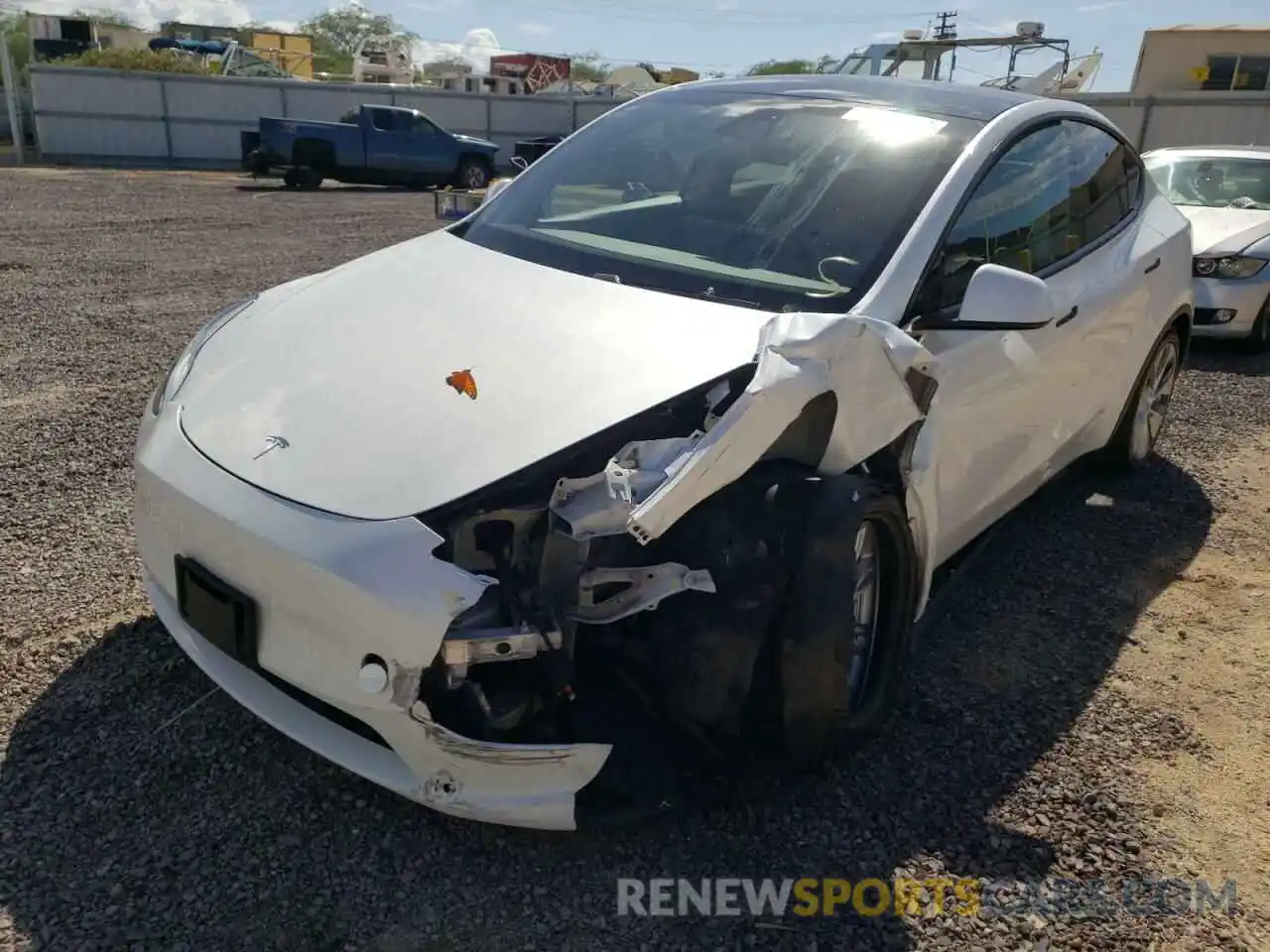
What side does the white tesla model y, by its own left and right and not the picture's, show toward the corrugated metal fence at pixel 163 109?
right

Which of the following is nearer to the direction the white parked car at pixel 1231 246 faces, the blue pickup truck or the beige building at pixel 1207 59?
the blue pickup truck

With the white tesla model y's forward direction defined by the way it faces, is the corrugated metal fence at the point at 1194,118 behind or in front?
behind

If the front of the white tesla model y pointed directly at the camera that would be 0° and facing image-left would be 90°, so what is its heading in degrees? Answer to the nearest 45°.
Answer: approximately 45°

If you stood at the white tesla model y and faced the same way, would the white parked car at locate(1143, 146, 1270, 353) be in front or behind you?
behind

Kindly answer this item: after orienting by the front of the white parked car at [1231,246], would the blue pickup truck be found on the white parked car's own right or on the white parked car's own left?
on the white parked car's own right

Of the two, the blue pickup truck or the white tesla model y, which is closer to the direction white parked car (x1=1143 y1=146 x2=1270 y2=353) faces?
the white tesla model y

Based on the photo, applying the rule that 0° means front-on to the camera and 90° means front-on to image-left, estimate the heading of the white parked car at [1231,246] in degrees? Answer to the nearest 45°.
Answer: approximately 45°

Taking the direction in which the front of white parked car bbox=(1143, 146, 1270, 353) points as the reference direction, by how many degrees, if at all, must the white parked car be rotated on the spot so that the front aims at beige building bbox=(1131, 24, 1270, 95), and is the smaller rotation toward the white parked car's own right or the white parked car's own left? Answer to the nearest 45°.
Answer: approximately 135° to the white parked car's own right
